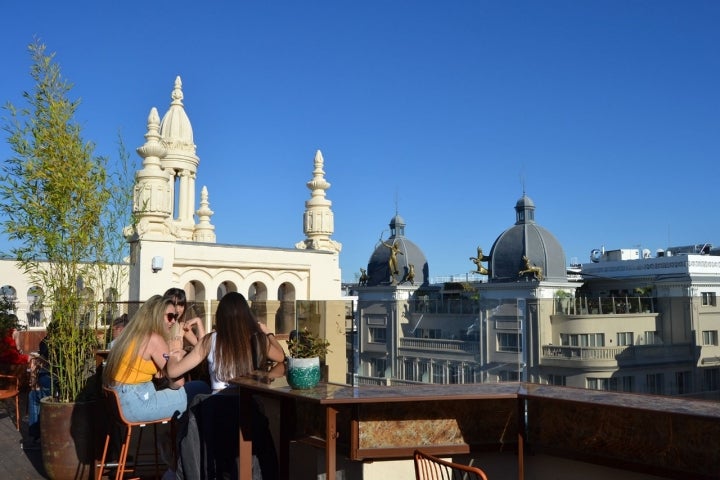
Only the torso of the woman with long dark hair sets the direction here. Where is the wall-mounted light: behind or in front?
in front

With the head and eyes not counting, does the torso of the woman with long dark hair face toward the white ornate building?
yes

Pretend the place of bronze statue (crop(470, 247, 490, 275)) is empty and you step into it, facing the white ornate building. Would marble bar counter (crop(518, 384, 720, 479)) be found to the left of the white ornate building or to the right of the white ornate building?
left

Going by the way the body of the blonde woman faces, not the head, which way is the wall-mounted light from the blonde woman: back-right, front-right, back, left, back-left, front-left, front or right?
front-left

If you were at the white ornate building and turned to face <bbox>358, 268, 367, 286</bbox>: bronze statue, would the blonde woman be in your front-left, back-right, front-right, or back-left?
back-right

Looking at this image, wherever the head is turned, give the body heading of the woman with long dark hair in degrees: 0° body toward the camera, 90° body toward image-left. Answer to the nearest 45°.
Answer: approximately 180°

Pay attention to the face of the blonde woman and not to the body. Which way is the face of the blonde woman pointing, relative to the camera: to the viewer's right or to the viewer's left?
to the viewer's right

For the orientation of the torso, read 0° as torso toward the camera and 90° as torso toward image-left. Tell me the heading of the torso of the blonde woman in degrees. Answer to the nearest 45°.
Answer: approximately 225°

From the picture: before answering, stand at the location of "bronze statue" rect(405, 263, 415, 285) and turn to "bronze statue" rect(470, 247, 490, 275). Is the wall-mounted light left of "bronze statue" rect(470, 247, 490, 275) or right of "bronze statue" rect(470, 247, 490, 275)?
right

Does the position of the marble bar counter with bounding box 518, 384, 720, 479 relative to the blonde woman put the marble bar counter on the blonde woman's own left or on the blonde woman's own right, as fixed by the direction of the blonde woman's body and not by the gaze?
on the blonde woman's own right

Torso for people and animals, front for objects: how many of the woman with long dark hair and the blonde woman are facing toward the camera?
0

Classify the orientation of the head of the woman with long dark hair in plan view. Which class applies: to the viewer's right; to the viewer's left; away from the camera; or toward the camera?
away from the camera
